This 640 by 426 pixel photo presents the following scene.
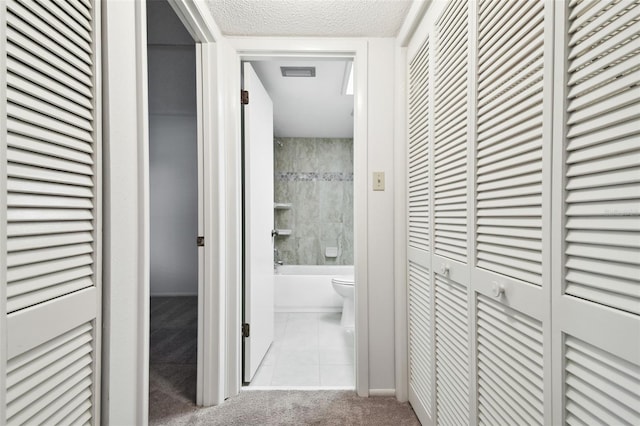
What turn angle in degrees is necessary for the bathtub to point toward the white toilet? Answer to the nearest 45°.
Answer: approximately 45° to its left

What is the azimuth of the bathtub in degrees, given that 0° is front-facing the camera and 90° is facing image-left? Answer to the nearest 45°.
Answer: approximately 0°

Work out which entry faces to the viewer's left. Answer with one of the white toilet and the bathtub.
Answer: the white toilet

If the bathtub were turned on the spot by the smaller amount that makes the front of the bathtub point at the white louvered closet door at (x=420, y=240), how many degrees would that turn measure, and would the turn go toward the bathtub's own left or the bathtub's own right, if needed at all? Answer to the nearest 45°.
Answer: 0° — it already faces it

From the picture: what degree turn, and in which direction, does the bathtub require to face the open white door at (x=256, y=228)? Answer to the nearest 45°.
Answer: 0° — it already faces it

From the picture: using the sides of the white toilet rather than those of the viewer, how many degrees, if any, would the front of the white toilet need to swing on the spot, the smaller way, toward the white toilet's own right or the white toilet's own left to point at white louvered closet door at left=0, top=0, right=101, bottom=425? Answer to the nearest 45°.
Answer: approximately 90° to the white toilet's own left

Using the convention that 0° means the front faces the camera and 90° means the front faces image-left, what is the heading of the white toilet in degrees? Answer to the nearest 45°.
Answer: approximately 90°

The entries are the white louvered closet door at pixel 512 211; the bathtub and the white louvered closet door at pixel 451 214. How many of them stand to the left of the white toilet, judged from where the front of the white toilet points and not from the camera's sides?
2

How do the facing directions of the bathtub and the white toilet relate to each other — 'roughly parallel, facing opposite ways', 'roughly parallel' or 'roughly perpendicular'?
roughly perpendicular

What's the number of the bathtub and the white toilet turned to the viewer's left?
1
